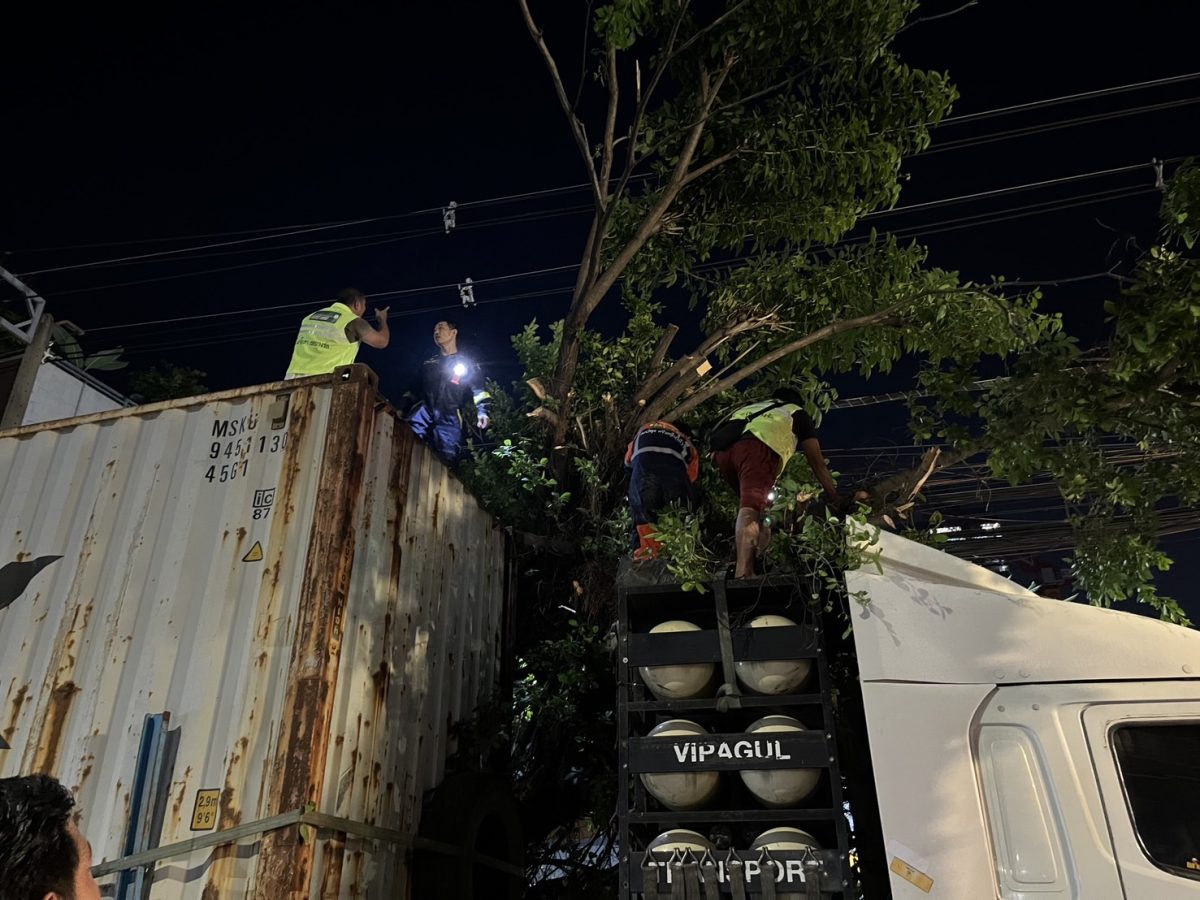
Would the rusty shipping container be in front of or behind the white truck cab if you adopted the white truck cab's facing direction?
behind

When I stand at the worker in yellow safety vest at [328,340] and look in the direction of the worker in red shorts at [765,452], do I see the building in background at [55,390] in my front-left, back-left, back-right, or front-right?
back-left

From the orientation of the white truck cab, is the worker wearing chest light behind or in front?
behind

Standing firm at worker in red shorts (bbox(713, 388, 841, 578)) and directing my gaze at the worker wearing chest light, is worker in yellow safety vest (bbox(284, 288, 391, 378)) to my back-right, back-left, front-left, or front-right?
front-left

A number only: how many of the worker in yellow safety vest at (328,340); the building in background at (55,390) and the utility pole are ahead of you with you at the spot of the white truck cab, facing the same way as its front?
0

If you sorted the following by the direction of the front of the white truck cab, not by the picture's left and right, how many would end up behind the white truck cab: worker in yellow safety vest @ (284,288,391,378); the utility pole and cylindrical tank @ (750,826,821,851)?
3

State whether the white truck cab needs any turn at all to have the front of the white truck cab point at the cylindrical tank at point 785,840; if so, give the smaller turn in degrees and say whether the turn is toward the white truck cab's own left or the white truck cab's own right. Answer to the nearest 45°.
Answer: approximately 180°

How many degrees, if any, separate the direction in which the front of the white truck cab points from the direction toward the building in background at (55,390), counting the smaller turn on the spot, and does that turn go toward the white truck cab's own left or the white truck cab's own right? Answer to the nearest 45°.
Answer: approximately 180°

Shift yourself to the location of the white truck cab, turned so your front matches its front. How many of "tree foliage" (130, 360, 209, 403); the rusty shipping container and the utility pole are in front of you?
0

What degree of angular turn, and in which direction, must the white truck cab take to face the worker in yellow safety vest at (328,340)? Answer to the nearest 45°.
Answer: approximately 180°

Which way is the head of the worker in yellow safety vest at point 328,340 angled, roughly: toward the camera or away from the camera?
away from the camera

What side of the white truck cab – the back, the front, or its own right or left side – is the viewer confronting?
right

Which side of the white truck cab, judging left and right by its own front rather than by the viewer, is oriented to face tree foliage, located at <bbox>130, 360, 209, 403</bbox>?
back

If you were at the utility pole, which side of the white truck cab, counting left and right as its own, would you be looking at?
back
